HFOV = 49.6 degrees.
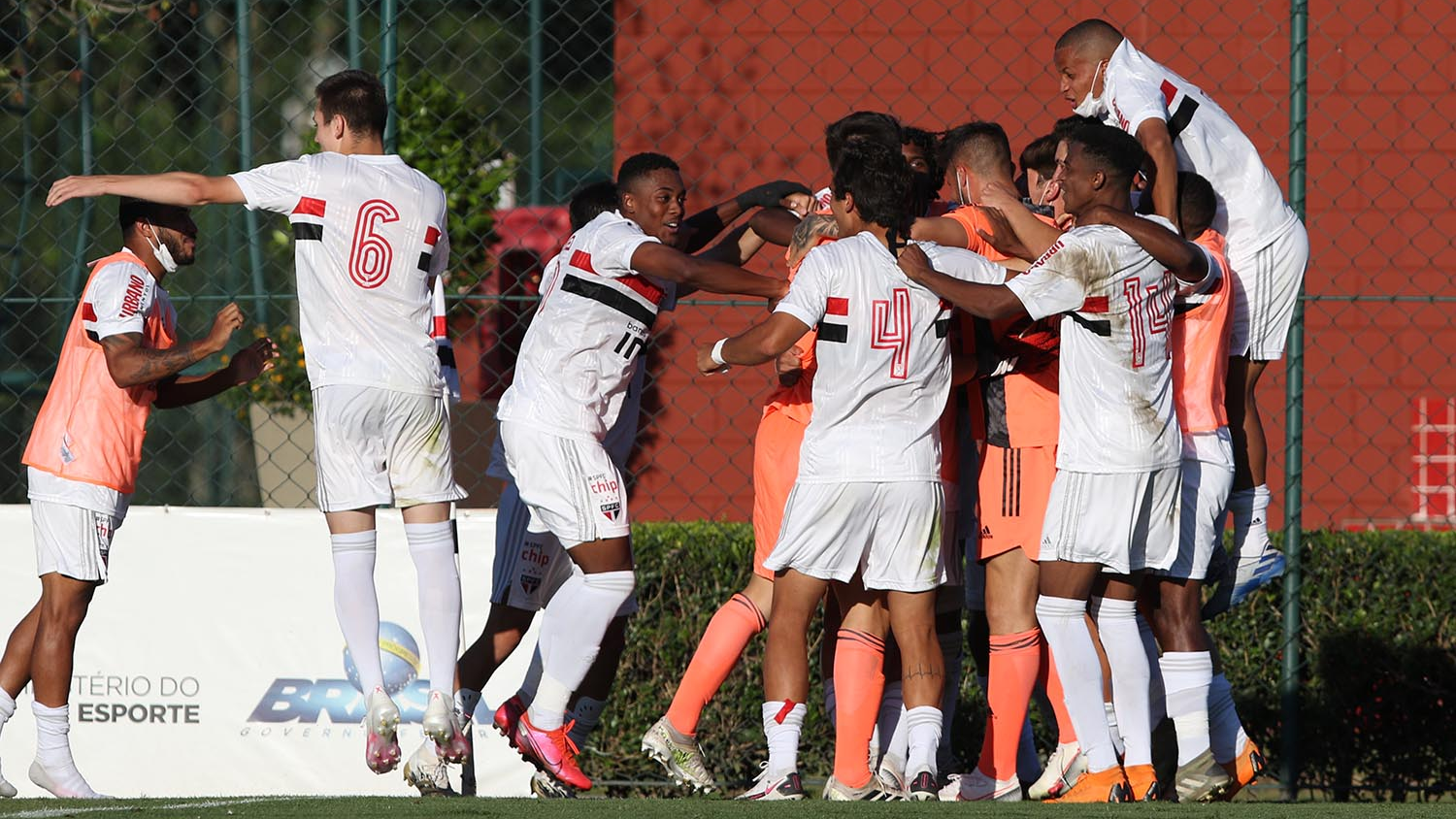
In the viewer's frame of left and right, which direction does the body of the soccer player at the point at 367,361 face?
facing away from the viewer

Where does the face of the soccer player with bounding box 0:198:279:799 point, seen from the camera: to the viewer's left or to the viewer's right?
to the viewer's right

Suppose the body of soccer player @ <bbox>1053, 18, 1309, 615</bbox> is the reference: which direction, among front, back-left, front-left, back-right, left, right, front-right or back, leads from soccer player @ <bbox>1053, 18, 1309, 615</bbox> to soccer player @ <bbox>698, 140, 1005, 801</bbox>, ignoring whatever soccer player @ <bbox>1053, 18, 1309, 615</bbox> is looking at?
front-left

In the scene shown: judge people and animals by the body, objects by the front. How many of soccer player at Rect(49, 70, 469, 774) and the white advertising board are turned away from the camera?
1

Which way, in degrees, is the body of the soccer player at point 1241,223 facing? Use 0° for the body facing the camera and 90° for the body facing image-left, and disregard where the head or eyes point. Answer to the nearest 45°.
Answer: approximately 90°

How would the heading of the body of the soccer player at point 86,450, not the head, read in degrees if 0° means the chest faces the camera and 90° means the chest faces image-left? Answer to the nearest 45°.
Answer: approximately 270°

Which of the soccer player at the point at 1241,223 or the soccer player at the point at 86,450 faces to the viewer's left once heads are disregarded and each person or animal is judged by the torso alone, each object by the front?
the soccer player at the point at 1241,223
